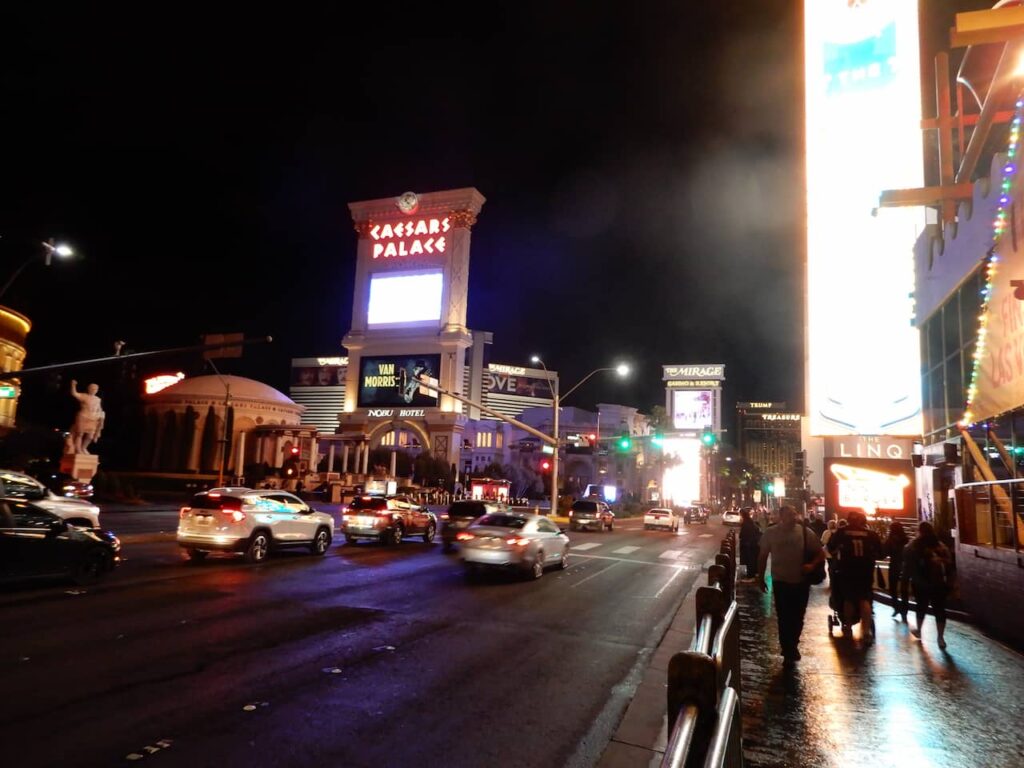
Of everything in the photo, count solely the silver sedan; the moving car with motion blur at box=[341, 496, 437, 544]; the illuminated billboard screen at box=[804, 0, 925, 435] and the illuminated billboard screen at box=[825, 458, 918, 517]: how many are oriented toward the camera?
2

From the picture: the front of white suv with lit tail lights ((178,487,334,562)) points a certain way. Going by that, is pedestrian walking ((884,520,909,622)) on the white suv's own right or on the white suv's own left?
on the white suv's own right

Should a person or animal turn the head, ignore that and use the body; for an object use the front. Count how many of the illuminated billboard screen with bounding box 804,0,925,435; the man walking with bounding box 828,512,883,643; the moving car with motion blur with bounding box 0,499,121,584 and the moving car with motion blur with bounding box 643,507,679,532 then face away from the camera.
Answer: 2

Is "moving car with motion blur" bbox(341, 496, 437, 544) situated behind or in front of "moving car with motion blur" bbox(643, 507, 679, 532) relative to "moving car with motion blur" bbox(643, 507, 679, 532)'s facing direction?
behind

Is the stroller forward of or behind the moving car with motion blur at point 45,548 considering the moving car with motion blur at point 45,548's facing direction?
forward

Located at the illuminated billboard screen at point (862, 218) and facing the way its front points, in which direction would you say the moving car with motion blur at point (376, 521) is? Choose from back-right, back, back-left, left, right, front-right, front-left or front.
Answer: front-right

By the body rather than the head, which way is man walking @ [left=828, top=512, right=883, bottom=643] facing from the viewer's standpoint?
away from the camera

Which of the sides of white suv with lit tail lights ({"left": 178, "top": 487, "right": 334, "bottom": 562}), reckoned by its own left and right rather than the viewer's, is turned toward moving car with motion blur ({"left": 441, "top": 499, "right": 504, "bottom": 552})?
front

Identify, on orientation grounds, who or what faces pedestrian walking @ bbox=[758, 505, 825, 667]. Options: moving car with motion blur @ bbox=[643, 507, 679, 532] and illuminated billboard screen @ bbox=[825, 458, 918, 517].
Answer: the illuminated billboard screen

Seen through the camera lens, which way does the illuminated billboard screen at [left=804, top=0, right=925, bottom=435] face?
facing the viewer

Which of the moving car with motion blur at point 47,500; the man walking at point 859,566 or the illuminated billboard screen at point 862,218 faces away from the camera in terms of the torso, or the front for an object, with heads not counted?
the man walking

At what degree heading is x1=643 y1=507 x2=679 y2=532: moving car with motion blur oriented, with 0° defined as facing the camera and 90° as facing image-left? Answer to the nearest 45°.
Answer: approximately 180°

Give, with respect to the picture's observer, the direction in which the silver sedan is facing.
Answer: facing away from the viewer and to the right of the viewer

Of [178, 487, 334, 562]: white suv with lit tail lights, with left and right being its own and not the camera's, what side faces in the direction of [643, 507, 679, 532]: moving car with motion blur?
front

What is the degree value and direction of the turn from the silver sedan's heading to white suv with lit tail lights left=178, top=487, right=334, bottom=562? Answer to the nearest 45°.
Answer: approximately 135° to its left
